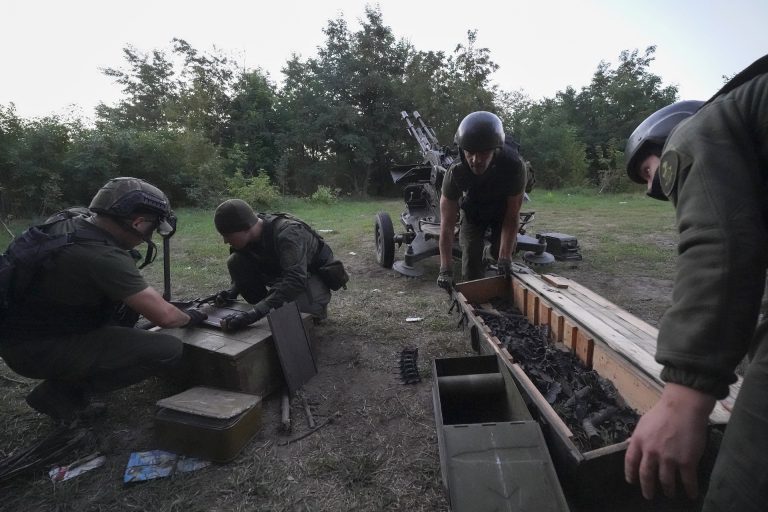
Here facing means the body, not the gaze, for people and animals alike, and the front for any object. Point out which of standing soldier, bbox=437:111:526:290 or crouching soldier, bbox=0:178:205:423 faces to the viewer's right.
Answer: the crouching soldier

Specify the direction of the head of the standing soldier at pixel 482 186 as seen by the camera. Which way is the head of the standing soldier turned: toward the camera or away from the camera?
toward the camera

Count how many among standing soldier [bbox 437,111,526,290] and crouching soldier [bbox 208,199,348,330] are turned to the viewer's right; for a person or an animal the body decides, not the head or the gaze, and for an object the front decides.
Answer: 0

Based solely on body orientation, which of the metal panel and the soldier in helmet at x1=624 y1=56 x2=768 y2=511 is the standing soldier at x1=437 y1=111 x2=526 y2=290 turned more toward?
the soldier in helmet

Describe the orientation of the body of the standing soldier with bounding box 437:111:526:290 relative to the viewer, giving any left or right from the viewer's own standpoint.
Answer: facing the viewer

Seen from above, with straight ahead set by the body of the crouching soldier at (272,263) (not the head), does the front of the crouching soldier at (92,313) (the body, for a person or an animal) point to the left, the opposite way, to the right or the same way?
the opposite way

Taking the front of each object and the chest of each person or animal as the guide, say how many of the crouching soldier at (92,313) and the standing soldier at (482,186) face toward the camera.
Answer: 1

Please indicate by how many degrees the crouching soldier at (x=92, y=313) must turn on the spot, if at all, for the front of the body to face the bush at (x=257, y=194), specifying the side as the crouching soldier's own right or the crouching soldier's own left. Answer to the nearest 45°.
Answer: approximately 45° to the crouching soldier's own left

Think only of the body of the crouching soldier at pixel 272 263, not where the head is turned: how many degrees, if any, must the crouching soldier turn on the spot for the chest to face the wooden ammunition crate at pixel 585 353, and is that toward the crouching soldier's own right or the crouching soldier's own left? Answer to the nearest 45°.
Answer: approximately 90° to the crouching soldier's own left

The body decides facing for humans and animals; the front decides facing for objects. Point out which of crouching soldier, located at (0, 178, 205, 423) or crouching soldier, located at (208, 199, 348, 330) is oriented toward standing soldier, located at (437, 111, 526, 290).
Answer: crouching soldier, located at (0, 178, 205, 423)

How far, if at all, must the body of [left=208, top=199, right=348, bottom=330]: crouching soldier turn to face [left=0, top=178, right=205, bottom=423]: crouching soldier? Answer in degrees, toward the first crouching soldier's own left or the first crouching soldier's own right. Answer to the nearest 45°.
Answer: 0° — they already face them

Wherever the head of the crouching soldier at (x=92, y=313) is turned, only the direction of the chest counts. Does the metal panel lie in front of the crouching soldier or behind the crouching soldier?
in front

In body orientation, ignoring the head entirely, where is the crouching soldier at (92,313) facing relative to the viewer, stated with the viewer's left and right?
facing to the right of the viewer

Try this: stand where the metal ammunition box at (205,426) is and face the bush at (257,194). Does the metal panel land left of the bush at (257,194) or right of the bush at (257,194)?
right

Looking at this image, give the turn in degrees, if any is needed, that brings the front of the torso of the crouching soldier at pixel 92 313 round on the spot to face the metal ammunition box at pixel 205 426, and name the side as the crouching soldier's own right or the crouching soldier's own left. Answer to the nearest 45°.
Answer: approximately 45° to the crouching soldier's own right

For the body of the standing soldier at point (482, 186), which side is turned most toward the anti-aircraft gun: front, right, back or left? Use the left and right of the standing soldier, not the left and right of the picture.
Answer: back
